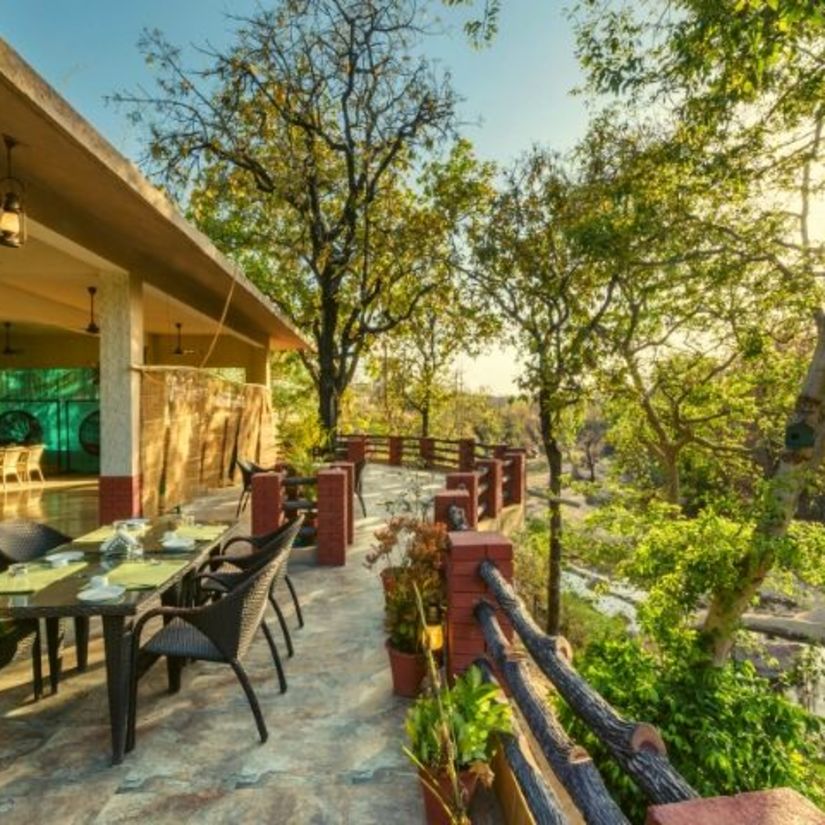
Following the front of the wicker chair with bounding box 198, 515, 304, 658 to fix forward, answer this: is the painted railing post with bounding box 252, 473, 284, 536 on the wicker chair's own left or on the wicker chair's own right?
on the wicker chair's own right

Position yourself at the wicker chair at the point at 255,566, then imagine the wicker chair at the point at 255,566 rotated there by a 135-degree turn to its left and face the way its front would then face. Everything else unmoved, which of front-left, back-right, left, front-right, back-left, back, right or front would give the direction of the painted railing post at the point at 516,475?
left

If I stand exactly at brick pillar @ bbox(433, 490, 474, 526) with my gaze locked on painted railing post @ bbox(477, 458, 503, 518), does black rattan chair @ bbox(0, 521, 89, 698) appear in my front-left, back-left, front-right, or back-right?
back-left

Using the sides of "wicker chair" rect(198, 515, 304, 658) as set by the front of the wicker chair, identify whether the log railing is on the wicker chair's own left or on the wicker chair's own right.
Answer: on the wicker chair's own left

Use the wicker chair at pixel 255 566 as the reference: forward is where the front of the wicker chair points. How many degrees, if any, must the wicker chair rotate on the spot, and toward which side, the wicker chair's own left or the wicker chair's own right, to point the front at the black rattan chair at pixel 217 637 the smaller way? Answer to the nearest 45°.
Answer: approximately 90° to the wicker chair's own left

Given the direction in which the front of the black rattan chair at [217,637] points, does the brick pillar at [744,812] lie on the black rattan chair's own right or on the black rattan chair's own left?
on the black rattan chair's own left

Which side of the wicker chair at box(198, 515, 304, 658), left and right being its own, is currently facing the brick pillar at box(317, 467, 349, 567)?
right

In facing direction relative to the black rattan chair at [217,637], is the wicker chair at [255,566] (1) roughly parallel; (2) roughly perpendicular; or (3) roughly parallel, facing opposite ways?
roughly parallel

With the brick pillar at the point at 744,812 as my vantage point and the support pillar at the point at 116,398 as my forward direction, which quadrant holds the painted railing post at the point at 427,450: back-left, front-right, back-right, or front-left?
front-right

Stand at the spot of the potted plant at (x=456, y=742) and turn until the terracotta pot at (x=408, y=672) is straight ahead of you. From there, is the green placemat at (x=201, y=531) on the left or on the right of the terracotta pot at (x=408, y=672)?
left

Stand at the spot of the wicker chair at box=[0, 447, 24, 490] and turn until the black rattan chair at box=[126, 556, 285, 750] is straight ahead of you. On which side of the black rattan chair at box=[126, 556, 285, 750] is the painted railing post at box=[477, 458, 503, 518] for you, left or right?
left

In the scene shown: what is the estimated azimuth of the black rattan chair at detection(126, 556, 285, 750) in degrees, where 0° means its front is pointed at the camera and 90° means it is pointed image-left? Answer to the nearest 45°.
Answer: approximately 90°

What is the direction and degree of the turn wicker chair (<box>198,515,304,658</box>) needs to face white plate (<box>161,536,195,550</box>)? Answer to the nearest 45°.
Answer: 0° — it already faces it

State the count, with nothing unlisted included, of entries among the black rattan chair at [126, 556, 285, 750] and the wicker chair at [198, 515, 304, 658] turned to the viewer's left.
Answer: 2

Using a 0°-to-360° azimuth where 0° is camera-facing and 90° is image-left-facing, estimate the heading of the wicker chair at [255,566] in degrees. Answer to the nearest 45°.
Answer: approximately 90°

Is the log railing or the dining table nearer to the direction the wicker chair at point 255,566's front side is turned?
the dining table
